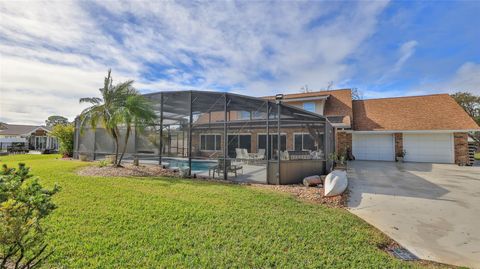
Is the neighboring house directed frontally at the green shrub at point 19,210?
yes

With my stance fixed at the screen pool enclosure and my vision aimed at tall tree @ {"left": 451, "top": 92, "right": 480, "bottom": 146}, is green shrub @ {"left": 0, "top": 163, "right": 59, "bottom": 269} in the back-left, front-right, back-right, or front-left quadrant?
back-right

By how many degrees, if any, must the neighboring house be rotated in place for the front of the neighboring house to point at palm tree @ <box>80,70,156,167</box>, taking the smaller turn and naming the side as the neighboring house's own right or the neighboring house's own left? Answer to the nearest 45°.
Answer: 0° — it already faces it

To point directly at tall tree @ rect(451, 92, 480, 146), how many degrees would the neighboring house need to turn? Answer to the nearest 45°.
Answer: approximately 45° to its left

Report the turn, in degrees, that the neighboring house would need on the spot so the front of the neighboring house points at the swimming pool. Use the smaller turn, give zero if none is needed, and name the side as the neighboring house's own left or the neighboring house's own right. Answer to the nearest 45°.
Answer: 0° — it already faces it

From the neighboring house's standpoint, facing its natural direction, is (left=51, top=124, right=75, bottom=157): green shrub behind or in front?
in front

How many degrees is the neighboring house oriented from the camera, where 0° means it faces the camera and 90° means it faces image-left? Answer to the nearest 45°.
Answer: approximately 0°
